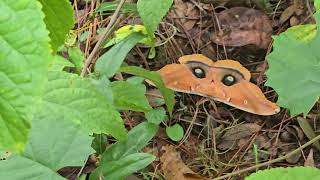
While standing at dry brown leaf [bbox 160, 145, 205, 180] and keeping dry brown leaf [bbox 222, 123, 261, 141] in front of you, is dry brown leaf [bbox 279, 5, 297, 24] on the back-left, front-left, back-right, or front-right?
front-left

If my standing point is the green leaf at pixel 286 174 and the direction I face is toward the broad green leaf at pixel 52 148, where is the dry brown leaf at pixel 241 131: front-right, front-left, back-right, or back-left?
front-right

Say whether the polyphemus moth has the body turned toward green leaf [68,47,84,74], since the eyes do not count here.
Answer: no

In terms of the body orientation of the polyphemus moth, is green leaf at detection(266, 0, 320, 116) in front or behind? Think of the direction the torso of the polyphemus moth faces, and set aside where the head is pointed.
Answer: behind
